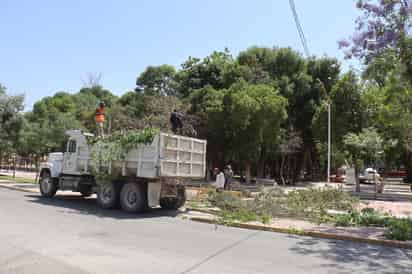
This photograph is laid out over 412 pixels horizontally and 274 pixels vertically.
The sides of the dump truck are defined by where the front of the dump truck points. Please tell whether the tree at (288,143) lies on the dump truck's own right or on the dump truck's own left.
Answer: on the dump truck's own right

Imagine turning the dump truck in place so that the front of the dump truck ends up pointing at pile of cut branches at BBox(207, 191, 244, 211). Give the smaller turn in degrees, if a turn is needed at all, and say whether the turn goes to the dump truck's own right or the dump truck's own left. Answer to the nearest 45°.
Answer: approximately 135° to the dump truck's own right

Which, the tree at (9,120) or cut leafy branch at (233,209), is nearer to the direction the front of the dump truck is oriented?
the tree

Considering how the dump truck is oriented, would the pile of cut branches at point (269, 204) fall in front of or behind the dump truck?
behind

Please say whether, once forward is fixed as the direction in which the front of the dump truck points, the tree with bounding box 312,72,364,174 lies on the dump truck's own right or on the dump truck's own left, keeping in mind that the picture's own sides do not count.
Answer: on the dump truck's own right

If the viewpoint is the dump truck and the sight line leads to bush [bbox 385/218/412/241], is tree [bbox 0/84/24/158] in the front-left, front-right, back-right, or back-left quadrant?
back-left

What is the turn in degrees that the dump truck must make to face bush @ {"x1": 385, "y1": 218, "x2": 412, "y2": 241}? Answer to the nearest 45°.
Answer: approximately 180°

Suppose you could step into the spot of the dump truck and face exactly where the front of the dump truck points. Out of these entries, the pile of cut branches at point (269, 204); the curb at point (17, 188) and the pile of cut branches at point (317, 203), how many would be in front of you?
1

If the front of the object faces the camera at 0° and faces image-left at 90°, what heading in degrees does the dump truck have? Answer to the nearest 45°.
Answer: approximately 135°

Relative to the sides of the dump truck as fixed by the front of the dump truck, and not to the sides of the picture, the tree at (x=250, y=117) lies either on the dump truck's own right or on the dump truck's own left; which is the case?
on the dump truck's own right

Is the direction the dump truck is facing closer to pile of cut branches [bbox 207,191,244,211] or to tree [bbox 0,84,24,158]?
the tree
